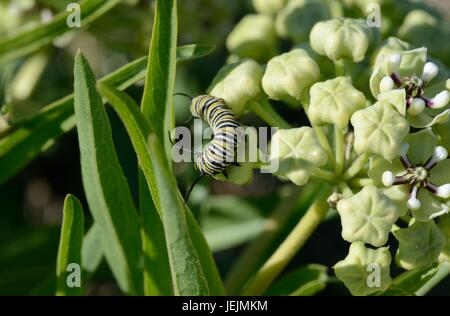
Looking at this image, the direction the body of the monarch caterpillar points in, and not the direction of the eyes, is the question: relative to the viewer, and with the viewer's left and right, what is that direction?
facing to the left of the viewer
